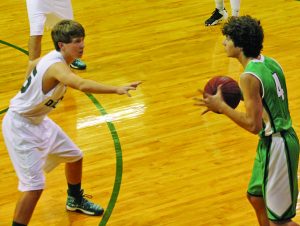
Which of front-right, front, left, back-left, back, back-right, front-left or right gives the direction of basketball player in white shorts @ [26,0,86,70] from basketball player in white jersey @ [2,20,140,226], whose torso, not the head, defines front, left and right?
left

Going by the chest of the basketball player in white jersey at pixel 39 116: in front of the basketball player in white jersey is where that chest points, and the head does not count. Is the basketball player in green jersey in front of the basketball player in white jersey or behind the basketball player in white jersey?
in front

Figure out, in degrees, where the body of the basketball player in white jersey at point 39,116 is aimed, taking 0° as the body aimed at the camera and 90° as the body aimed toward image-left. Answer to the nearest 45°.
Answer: approximately 270°

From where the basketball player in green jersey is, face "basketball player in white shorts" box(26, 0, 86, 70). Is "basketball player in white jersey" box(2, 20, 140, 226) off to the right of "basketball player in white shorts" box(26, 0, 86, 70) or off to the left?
left
